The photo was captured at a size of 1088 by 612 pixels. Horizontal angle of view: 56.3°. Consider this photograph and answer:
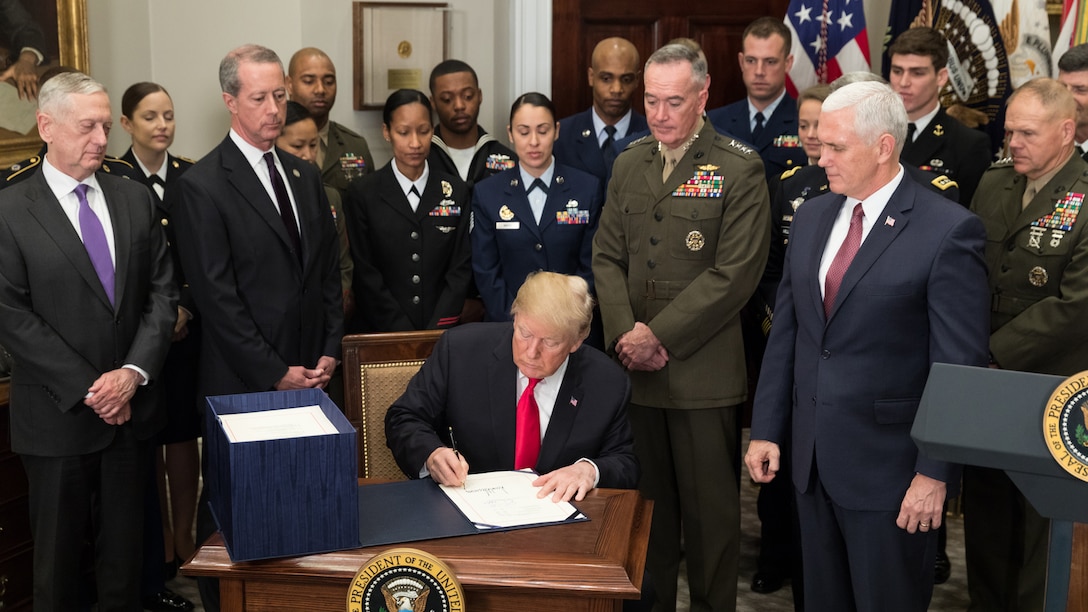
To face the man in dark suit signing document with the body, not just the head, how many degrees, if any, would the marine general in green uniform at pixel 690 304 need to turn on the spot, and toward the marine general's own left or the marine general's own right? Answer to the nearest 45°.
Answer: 0° — they already face them

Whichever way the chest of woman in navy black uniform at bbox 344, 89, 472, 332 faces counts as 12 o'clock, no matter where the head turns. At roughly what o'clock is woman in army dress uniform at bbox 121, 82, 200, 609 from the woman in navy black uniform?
The woman in army dress uniform is roughly at 3 o'clock from the woman in navy black uniform.

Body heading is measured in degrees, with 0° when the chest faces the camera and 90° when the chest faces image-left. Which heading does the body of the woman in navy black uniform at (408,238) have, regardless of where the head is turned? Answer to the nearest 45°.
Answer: approximately 0°

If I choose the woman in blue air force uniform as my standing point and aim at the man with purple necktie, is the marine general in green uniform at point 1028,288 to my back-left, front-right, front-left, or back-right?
back-left

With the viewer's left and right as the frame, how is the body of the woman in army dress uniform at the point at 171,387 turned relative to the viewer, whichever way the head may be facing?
facing the viewer and to the right of the viewer

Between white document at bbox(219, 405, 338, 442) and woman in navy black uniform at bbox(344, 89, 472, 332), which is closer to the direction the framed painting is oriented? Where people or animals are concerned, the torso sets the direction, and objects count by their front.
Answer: the white document

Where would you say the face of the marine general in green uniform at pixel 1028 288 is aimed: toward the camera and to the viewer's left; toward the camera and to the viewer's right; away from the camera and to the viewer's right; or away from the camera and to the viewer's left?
toward the camera and to the viewer's left

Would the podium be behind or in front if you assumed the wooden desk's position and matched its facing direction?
in front

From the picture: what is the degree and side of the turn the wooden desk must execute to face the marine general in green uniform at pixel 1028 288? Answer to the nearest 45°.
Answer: approximately 135° to its left
